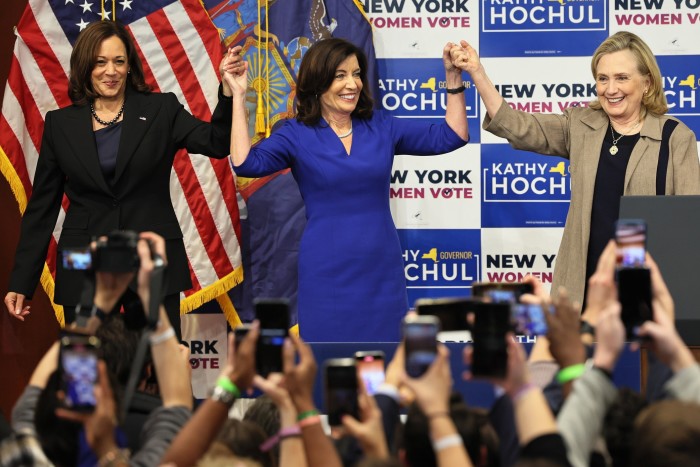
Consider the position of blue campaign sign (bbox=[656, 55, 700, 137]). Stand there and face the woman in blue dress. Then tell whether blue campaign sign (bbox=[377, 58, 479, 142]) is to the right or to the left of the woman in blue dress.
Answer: right

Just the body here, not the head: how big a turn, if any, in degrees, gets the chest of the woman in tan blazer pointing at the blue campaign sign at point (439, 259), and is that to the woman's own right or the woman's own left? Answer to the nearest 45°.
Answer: approximately 90° to the woman's own right

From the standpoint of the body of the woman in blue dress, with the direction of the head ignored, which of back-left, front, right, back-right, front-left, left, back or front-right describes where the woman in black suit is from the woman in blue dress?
right

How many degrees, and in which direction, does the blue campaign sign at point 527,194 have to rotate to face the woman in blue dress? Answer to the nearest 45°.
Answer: approximately 45° to its right

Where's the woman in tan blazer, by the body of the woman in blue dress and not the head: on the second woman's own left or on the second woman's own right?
on the second woman's own left

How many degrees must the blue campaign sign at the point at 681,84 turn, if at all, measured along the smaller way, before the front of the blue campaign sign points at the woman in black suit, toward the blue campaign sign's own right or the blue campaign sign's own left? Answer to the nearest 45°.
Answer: approximately 45° to the blue campaign sign's own right

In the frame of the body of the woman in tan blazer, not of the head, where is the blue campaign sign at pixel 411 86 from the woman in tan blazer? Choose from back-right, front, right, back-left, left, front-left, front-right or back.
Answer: right

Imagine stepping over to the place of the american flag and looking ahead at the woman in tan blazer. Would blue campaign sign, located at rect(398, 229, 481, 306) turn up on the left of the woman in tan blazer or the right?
left

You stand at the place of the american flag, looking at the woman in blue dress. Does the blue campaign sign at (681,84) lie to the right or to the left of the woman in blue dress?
left

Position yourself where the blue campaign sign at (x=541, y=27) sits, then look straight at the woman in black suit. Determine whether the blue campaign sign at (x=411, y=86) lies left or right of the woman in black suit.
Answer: right

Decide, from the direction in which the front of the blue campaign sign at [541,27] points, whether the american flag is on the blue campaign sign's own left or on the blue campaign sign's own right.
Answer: on the blue campaign sign's own right

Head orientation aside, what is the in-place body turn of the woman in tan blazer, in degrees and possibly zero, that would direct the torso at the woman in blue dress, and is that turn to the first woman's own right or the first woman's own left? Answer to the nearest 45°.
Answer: approximately 45° to the first woman's own right
